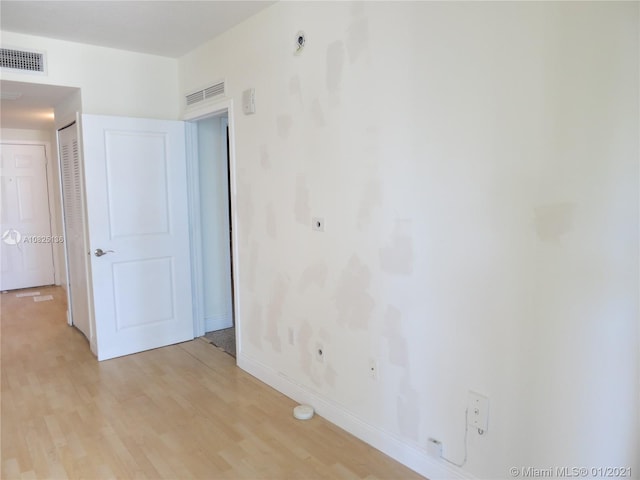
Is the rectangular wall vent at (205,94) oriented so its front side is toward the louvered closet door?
no

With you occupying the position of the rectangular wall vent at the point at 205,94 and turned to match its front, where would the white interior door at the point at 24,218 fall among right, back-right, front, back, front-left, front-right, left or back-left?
right

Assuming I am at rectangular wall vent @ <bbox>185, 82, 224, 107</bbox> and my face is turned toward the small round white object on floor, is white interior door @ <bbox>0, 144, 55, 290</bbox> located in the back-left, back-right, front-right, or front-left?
back-right

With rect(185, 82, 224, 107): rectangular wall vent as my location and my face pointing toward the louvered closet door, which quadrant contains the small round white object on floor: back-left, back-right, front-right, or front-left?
back-left
